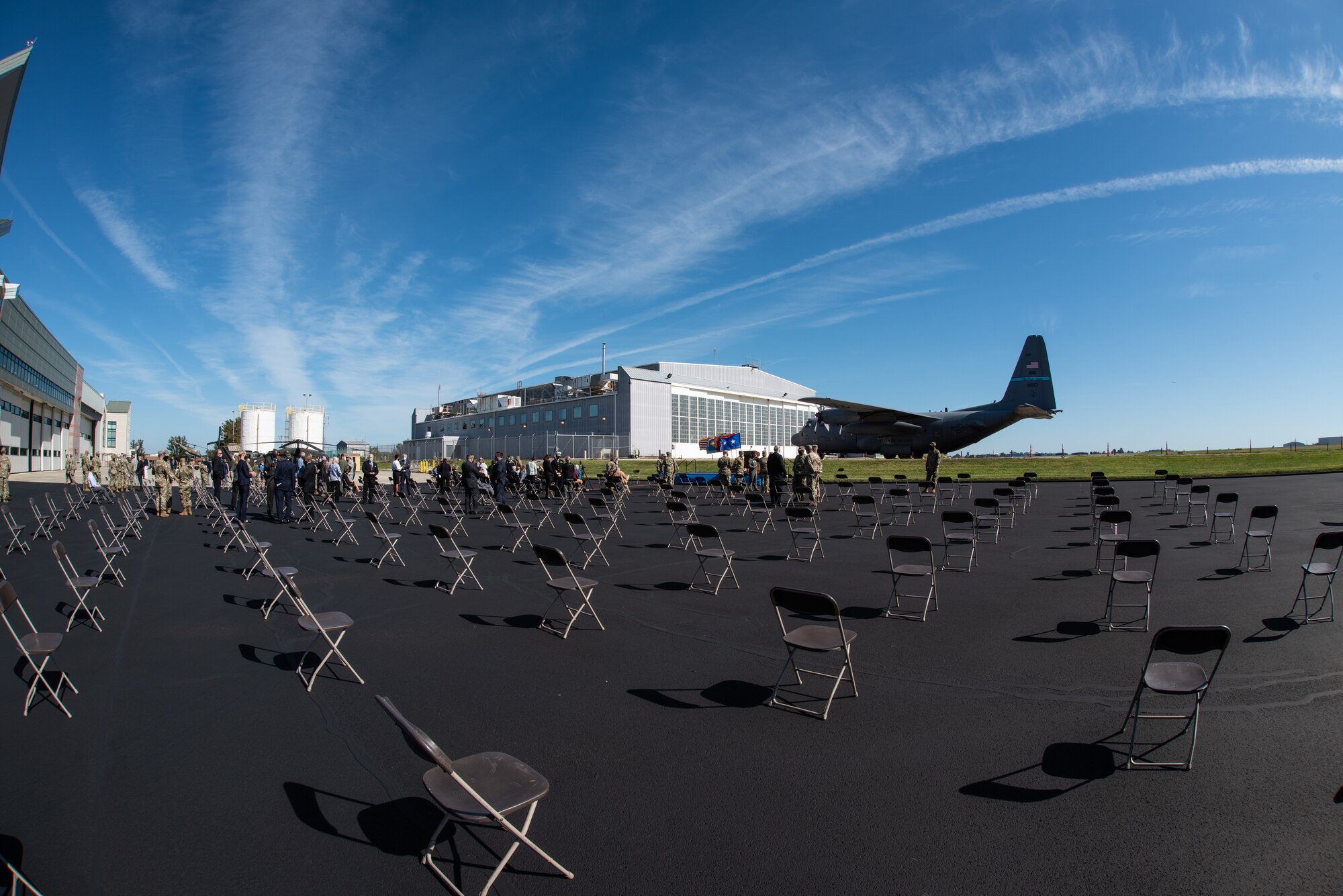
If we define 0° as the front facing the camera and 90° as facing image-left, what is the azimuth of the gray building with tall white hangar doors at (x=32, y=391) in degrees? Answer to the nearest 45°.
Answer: approximately 270°

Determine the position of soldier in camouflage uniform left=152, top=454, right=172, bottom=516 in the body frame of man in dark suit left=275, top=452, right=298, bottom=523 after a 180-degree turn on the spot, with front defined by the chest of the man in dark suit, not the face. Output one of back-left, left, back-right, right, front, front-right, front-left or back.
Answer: back-right

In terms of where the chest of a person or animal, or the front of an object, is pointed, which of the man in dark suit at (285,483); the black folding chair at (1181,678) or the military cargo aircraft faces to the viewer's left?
the military cargo aircraft

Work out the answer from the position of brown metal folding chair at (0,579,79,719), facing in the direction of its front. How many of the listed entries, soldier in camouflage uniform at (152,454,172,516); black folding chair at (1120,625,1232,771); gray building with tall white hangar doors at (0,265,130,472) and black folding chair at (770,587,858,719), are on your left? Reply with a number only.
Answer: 2

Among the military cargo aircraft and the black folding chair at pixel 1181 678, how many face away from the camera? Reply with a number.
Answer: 1

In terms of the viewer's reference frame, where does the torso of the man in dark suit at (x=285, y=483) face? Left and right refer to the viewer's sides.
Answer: facing away from the viewer

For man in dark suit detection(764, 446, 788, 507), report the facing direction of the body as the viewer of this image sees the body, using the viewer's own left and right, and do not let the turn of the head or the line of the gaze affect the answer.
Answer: facing away from the viewer

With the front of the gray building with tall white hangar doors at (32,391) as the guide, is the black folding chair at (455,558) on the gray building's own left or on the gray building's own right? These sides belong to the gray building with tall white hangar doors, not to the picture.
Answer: on the gray building's own right

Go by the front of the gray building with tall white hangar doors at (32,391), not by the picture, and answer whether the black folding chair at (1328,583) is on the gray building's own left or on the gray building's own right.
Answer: on the gray building's own right
